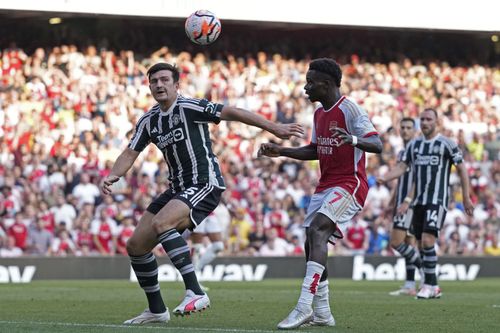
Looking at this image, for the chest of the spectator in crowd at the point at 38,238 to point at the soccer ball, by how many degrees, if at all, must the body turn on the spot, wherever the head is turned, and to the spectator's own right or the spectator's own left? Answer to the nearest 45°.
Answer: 0° — they already face it

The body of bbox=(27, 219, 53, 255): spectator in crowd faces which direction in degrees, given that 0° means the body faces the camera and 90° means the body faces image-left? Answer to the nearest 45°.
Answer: approximately 0°
